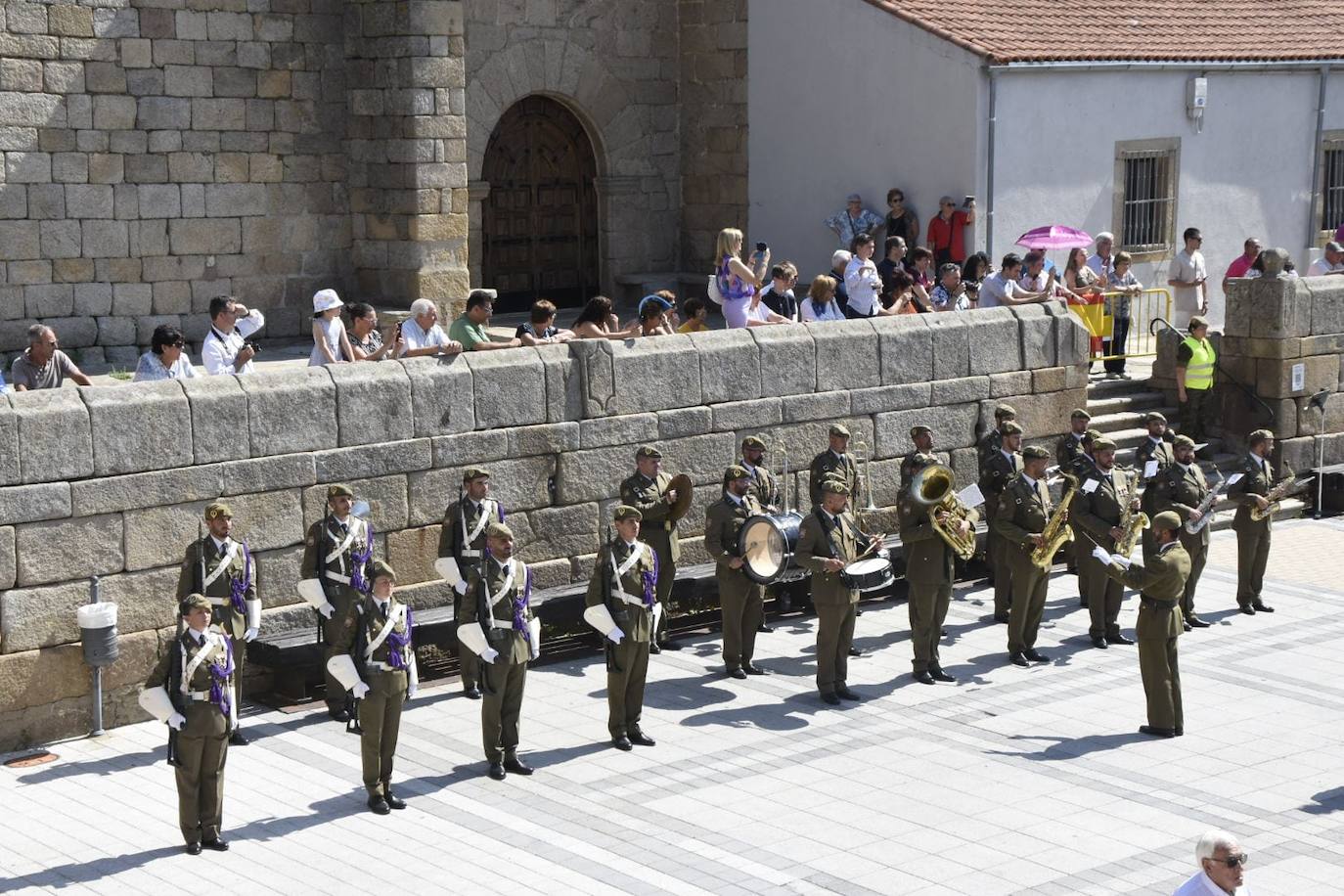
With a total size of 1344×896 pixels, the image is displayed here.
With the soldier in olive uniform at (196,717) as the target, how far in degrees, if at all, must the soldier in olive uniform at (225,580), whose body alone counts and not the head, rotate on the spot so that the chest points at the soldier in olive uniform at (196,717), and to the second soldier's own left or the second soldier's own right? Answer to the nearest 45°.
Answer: approximately 45° to the second soldier's own right

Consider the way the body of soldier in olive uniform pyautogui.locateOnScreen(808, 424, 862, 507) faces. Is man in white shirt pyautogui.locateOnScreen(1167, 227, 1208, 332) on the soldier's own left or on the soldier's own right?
on the soldier's own left

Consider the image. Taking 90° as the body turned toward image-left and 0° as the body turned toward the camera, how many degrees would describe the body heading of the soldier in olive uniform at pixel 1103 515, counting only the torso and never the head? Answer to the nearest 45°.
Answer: approximately 315°

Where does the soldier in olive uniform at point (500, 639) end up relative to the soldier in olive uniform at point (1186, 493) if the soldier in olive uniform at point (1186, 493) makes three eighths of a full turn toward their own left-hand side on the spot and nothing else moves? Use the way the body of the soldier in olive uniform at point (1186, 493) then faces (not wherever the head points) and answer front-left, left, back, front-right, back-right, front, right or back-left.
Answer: back-left

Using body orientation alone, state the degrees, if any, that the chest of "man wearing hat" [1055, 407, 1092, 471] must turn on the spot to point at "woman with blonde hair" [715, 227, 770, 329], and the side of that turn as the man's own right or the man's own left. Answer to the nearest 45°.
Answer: approximately 135° to the man's own right

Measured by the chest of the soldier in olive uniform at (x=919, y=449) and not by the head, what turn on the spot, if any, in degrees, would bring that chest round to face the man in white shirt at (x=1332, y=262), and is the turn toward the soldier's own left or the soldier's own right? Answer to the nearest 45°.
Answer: approximately 90° to the soldier's own left

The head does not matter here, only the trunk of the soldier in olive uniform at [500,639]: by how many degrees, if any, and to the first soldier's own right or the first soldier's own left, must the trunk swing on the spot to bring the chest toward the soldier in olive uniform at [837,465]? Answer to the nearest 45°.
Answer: approximately 90° to the first soldier's own left
